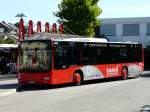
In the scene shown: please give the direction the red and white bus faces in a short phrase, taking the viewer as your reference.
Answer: facing the viewer and to the left of the viewer

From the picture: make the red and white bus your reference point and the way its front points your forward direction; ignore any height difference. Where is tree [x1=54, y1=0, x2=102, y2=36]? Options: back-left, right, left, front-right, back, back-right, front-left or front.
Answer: back-right
